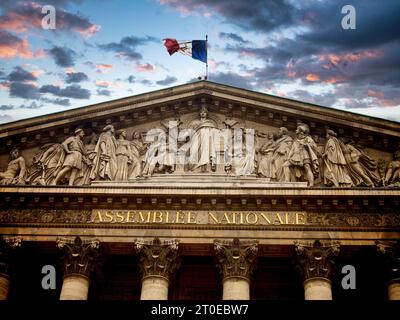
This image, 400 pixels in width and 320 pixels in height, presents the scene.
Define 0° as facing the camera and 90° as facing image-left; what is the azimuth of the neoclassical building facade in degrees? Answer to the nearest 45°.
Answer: approximately 0°
